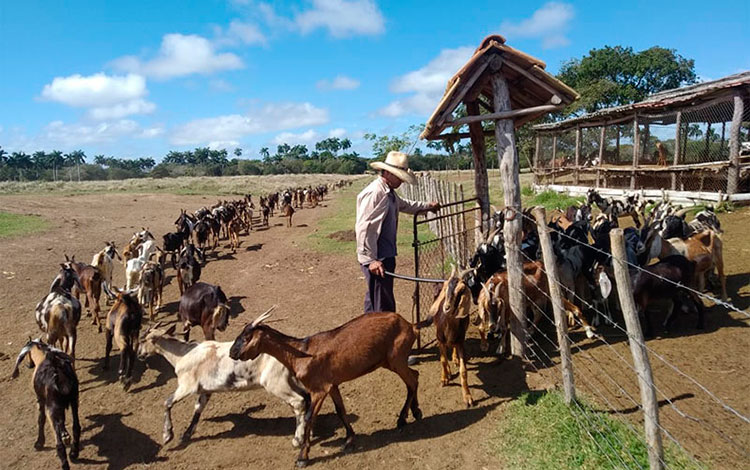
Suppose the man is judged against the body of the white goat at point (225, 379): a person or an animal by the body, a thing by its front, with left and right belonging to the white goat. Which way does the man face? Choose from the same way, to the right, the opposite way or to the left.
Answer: the opposite way

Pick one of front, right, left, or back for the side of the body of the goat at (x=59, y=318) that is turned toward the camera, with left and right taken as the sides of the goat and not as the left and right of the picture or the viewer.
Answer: back

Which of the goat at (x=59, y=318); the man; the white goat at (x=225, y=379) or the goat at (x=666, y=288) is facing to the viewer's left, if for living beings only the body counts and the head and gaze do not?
the white goat

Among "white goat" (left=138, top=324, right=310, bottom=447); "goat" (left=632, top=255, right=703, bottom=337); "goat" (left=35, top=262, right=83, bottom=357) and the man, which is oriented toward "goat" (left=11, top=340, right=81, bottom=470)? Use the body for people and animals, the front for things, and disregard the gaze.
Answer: the white goat

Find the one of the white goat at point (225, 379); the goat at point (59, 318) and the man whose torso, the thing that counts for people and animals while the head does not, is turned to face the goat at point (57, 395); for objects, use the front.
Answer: the white goat

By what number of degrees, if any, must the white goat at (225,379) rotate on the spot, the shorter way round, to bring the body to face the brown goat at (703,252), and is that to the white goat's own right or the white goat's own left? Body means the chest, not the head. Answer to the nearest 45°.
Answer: approximately 180°

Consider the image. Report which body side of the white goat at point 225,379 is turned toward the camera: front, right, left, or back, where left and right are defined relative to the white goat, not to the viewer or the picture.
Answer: left

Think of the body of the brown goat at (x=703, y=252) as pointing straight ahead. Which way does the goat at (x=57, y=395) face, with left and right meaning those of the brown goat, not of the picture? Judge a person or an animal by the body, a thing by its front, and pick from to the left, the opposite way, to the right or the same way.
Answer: to the right

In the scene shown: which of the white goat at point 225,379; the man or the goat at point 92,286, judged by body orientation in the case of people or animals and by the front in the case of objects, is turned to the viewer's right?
the man

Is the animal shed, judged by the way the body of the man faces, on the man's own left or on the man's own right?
on the man's own left
